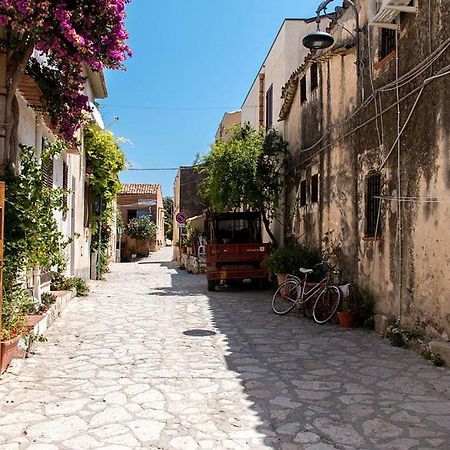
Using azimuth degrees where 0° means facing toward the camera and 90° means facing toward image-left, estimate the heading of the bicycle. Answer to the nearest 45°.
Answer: approximately 315°

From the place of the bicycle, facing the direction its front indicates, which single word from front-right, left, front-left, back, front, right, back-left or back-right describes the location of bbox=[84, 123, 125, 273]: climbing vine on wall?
back
